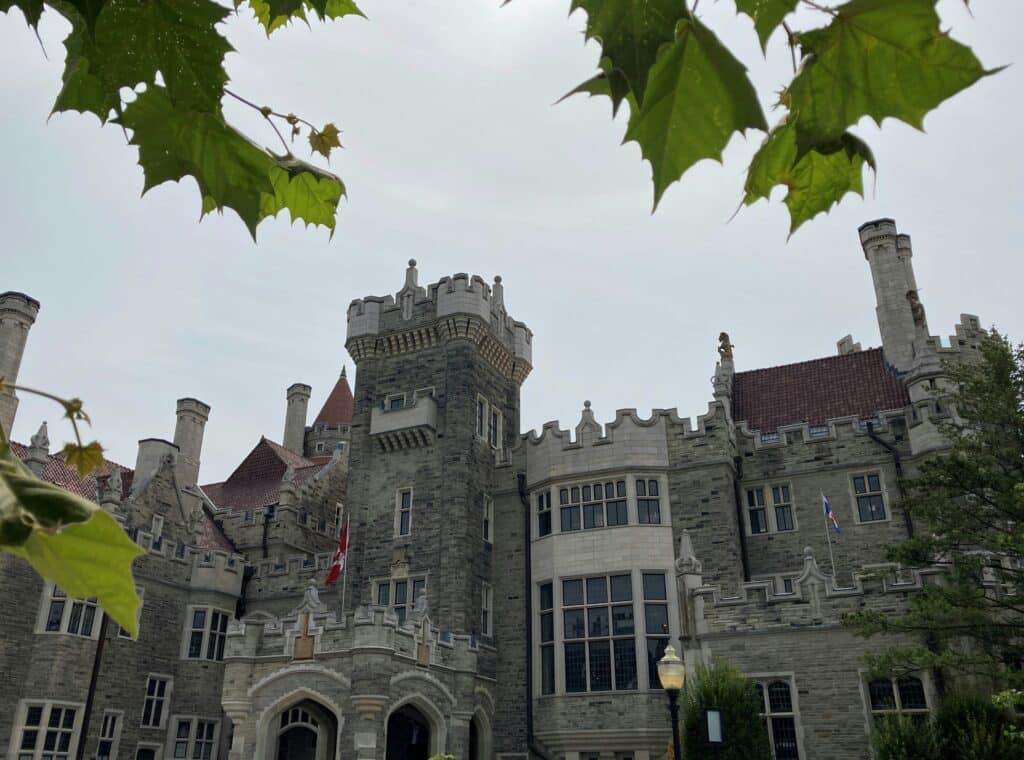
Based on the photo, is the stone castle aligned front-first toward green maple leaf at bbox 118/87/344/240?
yes

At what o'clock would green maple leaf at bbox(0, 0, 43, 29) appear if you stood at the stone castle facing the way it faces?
The green maple leaf is roughly at 12 o'clock from the stone castle.

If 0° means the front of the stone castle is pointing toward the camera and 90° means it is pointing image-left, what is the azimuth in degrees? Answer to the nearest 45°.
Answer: approximately 0°

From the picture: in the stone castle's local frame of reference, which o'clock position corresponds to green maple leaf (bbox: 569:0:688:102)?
The green maple leaf is roughly at 12 o'clock from the stone castle.

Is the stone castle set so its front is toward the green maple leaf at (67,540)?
yes

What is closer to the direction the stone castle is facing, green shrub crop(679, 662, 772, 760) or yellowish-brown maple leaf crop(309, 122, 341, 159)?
the yellowish-brown maple leaf

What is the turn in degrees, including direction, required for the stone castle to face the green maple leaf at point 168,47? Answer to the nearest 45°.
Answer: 0° — it already faces it

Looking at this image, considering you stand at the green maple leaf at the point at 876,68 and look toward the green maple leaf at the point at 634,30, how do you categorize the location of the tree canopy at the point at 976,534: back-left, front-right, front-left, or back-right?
back-right

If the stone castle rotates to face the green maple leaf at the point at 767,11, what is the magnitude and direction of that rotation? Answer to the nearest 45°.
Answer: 0° — it already faces it

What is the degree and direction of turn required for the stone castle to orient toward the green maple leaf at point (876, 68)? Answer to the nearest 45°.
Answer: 0° — it already faces it

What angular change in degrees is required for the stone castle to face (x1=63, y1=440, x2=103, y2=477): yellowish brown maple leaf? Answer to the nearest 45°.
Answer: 0° — it already faces it

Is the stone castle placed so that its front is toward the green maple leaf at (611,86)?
yes

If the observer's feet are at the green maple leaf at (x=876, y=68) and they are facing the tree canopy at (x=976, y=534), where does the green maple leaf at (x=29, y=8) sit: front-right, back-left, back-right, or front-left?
back-left
